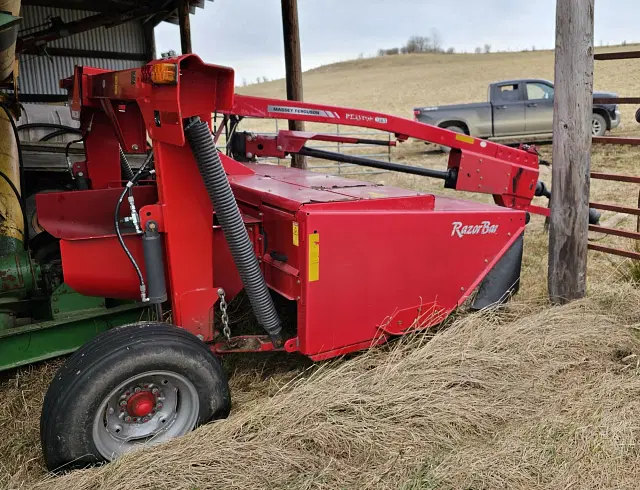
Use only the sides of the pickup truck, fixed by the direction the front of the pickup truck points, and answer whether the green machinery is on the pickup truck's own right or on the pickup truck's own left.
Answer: on the pickup truck's own right

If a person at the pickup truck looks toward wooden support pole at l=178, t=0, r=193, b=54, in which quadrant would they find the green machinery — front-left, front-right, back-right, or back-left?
front-left

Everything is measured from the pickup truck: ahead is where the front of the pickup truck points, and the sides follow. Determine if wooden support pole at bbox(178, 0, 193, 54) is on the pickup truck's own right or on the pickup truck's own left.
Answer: on the pickup truck's own right

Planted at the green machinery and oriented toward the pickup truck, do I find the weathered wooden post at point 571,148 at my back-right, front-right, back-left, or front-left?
front-right

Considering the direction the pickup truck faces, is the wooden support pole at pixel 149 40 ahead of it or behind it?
behind

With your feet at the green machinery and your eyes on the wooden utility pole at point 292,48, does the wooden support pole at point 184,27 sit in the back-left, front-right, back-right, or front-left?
front-left

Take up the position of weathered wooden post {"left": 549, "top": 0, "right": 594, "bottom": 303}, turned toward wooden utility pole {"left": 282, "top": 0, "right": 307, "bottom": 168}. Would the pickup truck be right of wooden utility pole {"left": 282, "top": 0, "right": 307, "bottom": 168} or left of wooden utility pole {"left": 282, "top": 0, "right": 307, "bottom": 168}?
right

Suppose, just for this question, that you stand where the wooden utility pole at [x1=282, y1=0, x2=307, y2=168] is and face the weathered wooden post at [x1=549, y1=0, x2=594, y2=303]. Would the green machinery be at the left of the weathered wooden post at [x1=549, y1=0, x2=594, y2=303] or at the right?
right

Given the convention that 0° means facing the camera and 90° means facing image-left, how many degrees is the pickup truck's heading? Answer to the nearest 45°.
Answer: approximately 270°

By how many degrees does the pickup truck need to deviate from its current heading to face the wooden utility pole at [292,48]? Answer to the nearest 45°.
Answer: approximately 90° to its right

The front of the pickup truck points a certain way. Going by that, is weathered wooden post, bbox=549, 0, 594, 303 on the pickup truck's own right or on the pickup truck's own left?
on the pickup truck's own right

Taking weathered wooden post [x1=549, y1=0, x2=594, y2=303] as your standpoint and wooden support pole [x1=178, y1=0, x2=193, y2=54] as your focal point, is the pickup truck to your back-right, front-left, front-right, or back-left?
front-right
